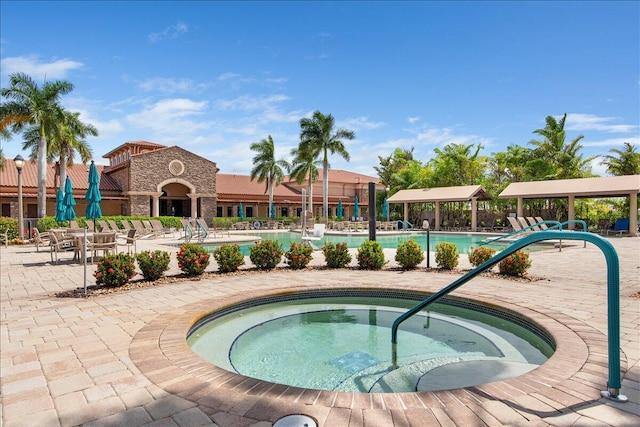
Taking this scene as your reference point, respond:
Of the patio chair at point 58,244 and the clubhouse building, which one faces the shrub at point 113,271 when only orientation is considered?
the clubhouse building

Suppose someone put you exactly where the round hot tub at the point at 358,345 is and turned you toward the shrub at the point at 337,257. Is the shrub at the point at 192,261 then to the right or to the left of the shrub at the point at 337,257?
left

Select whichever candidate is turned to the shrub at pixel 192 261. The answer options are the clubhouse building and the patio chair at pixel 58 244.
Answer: the clubhouse building

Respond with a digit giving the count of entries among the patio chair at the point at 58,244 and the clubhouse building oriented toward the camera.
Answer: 1

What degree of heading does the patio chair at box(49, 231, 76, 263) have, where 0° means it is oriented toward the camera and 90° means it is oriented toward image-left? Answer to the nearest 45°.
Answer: approximately 225°

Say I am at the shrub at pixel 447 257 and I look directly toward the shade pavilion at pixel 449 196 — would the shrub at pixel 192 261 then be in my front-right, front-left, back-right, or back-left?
back-left

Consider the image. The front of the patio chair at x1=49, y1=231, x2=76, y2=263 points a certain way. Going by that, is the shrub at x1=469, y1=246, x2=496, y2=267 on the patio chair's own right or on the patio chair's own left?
on the patio chair's own right

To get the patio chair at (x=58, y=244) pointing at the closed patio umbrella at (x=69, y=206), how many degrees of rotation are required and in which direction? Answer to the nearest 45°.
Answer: approximately 45° to its left

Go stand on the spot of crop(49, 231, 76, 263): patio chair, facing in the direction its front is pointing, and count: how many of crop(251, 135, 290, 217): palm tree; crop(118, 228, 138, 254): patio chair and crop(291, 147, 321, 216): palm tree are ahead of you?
3

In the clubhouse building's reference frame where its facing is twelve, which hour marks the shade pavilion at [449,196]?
The shade pavilion is roughly at 10 o'clock from the clubhouse building.

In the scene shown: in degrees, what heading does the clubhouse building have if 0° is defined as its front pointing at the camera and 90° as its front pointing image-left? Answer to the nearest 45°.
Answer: approximately 0°

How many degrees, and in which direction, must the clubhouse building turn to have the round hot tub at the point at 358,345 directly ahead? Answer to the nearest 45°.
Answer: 0° — it already faces it
